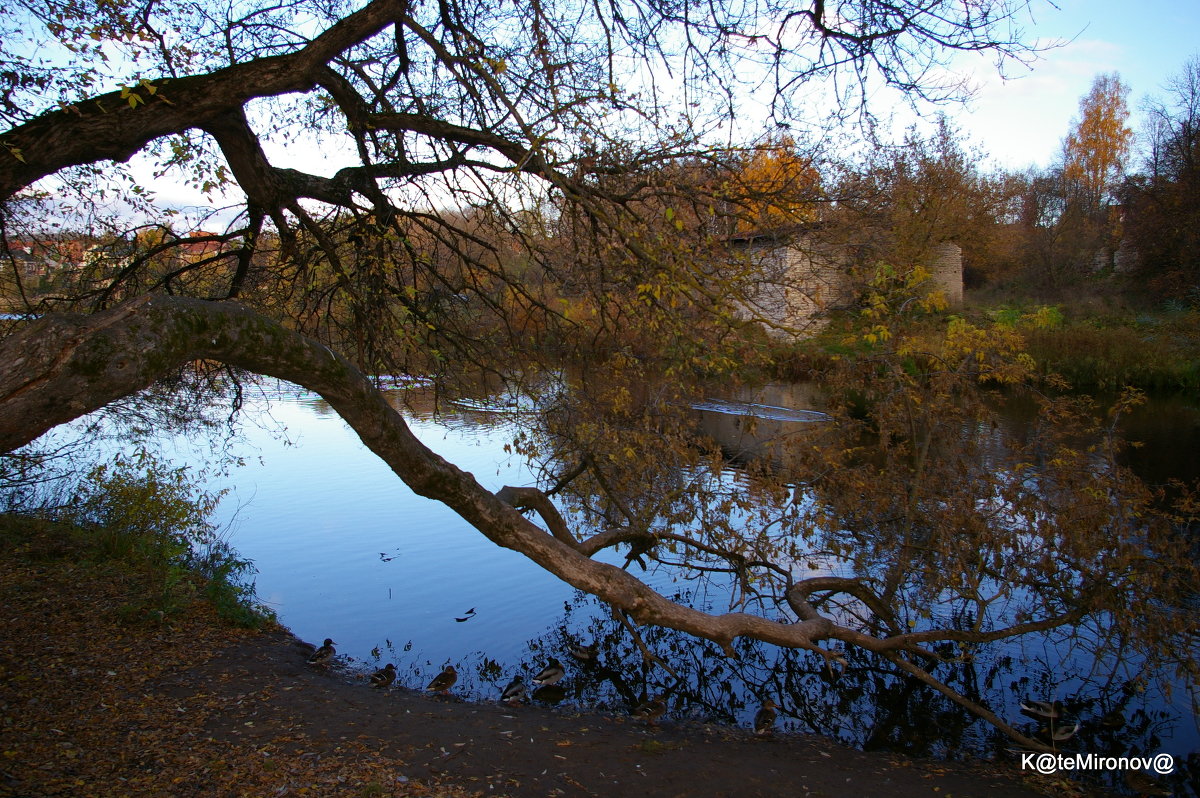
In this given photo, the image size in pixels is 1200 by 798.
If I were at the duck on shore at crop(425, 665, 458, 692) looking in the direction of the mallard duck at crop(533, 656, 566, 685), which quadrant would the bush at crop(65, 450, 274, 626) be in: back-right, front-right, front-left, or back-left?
back-left
